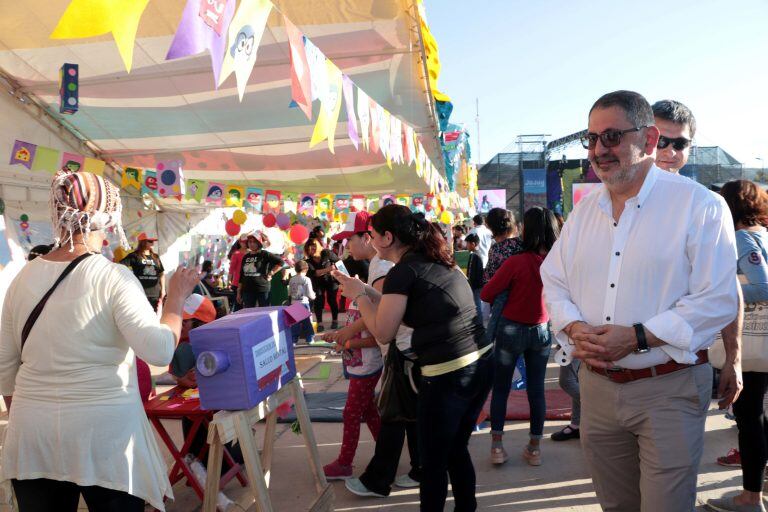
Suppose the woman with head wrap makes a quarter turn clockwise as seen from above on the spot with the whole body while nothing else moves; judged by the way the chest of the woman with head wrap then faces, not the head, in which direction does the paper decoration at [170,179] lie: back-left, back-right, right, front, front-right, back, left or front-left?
back-left

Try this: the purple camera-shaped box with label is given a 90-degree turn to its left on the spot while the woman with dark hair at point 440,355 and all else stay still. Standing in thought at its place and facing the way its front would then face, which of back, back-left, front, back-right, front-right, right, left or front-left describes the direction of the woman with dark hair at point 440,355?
front-left

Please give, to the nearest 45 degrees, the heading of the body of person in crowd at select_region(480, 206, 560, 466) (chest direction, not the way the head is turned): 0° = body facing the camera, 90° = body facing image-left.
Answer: approximately 180°

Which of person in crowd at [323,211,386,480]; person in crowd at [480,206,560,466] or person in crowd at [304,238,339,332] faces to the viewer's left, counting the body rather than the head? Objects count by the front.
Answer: person in crowd at [323,211,386,480]

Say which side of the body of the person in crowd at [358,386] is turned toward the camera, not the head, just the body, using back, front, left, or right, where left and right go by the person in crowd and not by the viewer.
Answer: left

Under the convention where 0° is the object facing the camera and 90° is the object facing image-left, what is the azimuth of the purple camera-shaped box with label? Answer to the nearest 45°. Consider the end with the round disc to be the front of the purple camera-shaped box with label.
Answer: approximately 45°

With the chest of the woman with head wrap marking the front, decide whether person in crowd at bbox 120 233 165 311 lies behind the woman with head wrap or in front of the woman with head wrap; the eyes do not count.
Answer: in front

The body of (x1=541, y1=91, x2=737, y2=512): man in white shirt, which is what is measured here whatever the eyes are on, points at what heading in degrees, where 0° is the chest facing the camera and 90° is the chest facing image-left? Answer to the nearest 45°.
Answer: approximately 45°

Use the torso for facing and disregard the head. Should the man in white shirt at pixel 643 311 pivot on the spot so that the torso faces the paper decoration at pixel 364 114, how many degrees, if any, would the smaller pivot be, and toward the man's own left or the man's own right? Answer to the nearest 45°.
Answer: approximately 90° to the man's own right

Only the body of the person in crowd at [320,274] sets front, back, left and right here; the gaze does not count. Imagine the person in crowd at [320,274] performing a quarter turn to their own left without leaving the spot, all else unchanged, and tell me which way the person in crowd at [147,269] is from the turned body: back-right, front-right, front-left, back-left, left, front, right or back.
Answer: back-right
